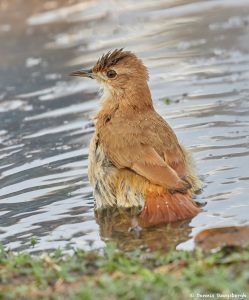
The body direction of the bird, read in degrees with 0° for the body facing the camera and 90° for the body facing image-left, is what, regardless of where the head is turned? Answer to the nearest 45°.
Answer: approximately 135°
